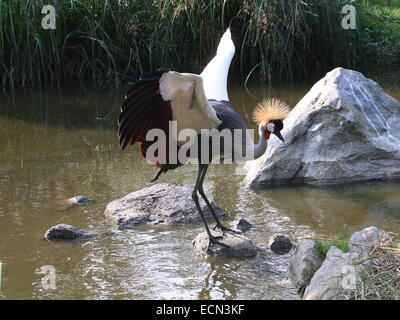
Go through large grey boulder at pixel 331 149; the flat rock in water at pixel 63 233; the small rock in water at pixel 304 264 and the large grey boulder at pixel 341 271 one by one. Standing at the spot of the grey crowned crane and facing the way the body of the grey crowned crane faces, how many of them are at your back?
1

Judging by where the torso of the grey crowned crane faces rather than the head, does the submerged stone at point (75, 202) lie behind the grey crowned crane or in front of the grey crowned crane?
behind

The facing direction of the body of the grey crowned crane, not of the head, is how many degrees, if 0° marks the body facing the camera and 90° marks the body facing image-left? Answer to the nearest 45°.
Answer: approximately 270°

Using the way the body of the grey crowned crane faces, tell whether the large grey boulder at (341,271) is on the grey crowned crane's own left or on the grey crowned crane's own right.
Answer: on the grey crowned crane's own right

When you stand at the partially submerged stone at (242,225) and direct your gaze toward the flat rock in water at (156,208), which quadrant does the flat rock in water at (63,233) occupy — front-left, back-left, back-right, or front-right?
front-left

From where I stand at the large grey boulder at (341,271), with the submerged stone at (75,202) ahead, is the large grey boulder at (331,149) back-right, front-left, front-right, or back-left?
front-right

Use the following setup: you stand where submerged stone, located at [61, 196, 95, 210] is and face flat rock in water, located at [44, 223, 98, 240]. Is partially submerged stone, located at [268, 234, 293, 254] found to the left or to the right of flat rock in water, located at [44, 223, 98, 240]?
left

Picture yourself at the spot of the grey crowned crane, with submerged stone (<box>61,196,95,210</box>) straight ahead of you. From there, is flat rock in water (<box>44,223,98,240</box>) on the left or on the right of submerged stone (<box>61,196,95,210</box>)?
left

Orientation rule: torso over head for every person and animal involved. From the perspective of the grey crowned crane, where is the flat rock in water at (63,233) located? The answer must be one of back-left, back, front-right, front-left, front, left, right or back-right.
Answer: back

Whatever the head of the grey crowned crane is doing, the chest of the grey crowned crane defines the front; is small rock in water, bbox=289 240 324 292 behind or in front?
in front

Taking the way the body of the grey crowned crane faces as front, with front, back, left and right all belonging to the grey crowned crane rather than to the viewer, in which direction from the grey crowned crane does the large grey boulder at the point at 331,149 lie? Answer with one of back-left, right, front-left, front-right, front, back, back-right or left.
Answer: front-left
